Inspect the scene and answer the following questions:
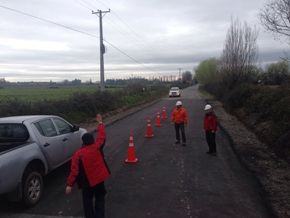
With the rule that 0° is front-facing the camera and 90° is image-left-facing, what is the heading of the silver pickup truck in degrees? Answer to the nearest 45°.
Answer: approximately 225°

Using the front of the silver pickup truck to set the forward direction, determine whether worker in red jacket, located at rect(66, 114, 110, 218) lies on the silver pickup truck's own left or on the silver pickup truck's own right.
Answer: on the silver pickup truck's own right

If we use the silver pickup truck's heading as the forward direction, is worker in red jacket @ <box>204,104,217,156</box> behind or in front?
in front

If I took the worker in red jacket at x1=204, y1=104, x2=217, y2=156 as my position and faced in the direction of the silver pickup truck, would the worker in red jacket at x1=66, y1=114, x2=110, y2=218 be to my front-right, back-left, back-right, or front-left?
front-left
